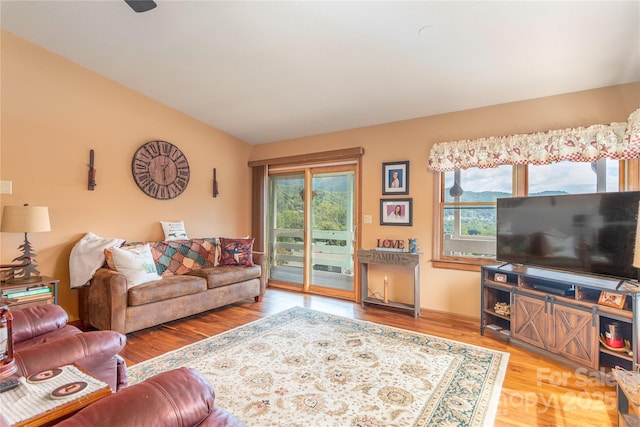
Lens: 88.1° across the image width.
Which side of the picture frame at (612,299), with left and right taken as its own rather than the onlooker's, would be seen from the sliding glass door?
right

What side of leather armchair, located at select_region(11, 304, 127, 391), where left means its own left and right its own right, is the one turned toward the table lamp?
left

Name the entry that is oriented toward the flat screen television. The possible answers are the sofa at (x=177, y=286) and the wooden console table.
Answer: the sofa

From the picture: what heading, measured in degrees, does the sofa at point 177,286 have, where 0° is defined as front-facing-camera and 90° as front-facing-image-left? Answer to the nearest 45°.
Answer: approximately 315°

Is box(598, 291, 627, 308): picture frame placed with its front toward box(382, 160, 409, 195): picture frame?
no

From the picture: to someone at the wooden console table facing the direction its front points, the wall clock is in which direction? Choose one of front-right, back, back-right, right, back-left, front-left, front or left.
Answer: front-right

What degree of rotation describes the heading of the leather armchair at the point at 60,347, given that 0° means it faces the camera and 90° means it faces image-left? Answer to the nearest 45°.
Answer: approximately 270°

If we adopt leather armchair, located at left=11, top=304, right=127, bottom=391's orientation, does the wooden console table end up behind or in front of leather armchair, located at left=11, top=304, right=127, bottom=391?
in front

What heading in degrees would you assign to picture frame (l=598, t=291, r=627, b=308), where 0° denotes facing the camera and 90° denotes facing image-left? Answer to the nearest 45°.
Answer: approximately 0°

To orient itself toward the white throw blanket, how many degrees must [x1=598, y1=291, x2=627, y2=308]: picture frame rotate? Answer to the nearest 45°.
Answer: approximately 45° to its right

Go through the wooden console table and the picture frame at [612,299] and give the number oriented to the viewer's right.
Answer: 0

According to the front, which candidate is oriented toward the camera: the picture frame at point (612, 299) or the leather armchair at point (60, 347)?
the picture frame

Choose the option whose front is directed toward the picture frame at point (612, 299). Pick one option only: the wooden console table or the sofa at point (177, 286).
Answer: the sofa

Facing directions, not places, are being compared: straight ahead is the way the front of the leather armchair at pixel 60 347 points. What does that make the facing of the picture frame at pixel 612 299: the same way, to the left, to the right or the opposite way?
the opposite way

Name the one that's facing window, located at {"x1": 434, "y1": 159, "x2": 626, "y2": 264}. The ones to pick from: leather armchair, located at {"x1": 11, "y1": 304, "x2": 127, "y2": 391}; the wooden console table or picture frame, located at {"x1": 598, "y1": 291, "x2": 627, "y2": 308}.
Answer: the leather armchair

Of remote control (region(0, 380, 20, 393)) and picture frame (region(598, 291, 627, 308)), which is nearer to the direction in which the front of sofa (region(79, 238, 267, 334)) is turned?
the picture frame

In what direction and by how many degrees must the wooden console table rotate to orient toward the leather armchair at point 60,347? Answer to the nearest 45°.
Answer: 0° — it already faces it
